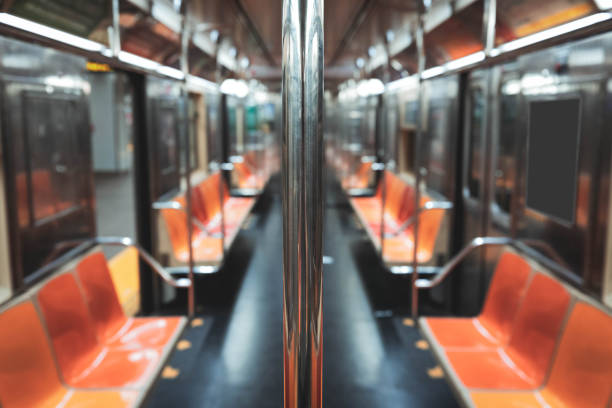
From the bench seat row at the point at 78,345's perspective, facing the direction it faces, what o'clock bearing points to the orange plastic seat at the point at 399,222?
The orange plastic seat is roughly at 11 o'clock from the bench seat row.

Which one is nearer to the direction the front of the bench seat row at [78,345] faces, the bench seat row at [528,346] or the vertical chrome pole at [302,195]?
the bench seat row

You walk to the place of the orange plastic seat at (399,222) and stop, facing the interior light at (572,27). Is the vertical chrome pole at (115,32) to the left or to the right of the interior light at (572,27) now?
right

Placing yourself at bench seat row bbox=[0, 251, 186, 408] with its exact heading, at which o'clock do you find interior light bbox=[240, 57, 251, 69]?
The interior light is roughly at 10 o'clock from the bench seat row.

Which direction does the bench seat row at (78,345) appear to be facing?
to the viewer's right

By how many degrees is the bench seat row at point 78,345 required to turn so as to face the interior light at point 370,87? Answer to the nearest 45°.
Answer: approximately 45° to its left

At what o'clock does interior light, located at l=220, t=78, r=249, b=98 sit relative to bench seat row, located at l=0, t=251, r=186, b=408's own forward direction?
The interior light is roughly at 10 o'clock from the bench seat row.

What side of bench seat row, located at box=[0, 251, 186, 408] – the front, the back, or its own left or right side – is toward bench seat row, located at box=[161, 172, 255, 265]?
left

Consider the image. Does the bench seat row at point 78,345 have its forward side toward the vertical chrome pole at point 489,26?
yes

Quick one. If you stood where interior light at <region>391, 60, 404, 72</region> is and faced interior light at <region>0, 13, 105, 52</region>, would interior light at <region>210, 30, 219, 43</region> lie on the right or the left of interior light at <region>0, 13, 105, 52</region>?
right

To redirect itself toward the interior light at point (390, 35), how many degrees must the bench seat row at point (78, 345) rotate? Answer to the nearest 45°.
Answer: approximately 45° to its left

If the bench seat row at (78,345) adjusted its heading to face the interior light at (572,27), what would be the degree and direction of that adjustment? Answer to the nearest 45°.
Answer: approximately 45° to its right

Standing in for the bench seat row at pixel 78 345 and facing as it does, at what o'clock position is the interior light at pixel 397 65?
The interior light is roughly at 11 o'clock from the bench seat row.
